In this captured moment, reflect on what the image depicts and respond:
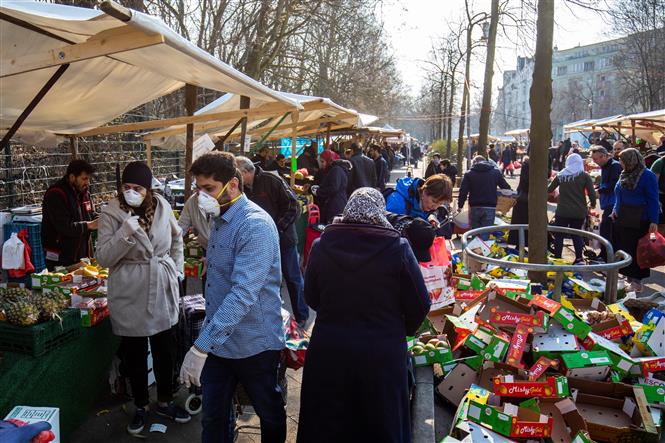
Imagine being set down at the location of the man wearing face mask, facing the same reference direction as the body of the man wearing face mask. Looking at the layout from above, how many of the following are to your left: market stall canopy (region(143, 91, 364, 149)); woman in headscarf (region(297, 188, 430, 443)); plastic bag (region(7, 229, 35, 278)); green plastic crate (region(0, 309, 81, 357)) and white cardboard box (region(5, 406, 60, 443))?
1

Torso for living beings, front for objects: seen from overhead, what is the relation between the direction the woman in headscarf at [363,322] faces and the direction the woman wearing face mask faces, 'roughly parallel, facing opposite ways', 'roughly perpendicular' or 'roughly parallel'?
roughly parallel, facing opposite ways

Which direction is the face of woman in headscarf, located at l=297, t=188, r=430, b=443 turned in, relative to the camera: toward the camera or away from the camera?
away from the camera

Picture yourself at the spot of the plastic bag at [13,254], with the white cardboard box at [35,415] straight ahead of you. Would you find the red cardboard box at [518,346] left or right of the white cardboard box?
left

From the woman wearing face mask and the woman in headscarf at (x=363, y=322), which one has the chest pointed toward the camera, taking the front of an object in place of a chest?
the woman wearing face mask

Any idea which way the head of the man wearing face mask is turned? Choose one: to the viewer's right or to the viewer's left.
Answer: to the viewer's left

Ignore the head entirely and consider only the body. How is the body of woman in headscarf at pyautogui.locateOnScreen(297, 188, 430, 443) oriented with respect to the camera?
away from the camera

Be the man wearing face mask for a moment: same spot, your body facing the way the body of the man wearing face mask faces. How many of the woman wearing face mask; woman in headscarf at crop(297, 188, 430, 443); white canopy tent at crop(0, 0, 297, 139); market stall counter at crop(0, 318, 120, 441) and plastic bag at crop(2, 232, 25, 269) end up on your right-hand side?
4

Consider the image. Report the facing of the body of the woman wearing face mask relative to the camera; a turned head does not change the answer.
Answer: toward the camera

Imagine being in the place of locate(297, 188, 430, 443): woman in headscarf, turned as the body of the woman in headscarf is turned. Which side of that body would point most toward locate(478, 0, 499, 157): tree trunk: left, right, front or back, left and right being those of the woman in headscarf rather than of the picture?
front

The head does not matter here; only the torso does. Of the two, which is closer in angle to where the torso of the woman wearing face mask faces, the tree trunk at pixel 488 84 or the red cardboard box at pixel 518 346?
the red cardboard box

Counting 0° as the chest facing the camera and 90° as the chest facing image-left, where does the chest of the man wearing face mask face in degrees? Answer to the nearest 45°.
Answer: approximately 45°
